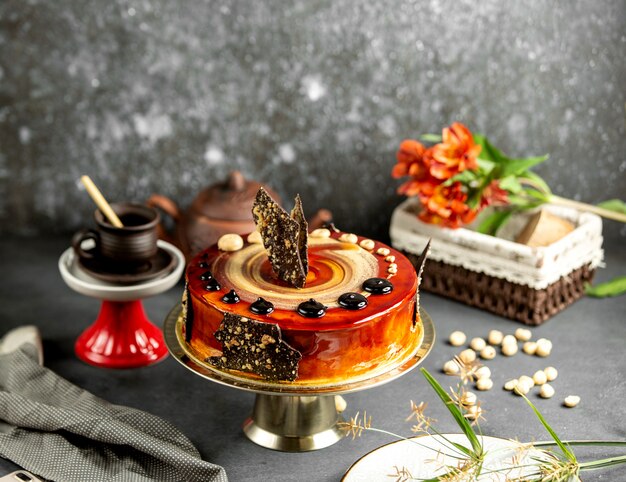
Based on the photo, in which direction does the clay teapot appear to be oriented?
to the viewer's right

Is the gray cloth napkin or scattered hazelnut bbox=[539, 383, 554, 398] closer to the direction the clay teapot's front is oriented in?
the scattered hazelnut

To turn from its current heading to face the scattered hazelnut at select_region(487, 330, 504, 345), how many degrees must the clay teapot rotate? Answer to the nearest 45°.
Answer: approximately 45° to its right

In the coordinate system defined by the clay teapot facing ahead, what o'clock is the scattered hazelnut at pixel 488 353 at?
The scattered hazelnut is roughly at 1 o'clock from the clay teapot.

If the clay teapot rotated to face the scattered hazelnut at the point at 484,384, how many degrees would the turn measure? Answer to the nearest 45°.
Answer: approximately 45° to its right

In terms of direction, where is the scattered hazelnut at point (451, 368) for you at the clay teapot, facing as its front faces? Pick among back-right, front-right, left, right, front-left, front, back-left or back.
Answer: front-right

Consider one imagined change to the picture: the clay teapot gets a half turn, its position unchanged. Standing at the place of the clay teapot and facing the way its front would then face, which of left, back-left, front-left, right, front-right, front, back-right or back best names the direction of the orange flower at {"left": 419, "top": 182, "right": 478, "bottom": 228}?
back

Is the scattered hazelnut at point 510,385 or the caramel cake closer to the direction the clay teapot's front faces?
the scattered hazelnut

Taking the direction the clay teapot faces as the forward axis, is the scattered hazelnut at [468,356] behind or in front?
in front
